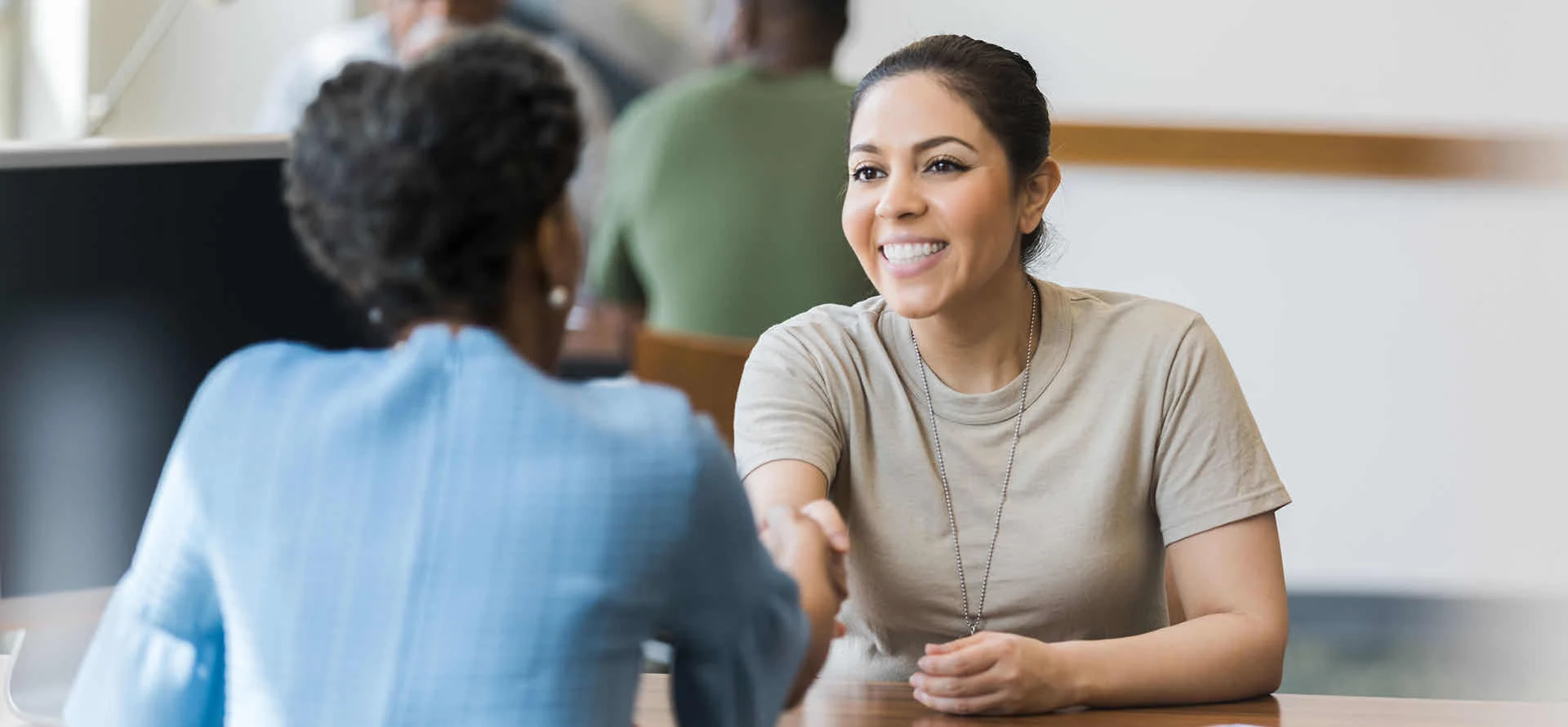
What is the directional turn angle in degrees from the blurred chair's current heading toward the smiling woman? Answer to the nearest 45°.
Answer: approximately 180°

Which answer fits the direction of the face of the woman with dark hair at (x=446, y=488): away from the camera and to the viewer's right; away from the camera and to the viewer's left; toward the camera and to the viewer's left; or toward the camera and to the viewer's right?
away from the camera and to the viewer's right

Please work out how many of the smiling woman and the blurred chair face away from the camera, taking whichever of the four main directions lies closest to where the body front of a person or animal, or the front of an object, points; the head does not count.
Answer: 1

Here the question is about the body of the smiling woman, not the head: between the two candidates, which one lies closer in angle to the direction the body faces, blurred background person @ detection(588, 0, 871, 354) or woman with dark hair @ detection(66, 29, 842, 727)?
the woman with dark hair

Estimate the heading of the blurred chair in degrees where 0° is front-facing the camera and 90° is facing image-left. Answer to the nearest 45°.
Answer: approximately 180°

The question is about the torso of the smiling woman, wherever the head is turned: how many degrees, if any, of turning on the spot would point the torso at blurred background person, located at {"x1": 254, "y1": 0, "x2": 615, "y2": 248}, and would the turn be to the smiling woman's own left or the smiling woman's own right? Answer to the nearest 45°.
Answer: approximately 90° to the smiling woman's own right

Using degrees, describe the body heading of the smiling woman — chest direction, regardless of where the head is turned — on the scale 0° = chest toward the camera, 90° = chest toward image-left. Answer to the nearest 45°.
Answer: approximately 45°

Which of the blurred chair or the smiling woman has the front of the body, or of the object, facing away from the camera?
the blurred chair

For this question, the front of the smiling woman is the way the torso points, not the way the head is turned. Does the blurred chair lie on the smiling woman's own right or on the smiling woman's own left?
on the smiling woman's own right

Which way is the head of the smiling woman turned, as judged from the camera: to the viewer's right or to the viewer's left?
to the viewer's left

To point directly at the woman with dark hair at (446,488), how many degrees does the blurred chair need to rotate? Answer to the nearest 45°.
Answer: approximately 180°
